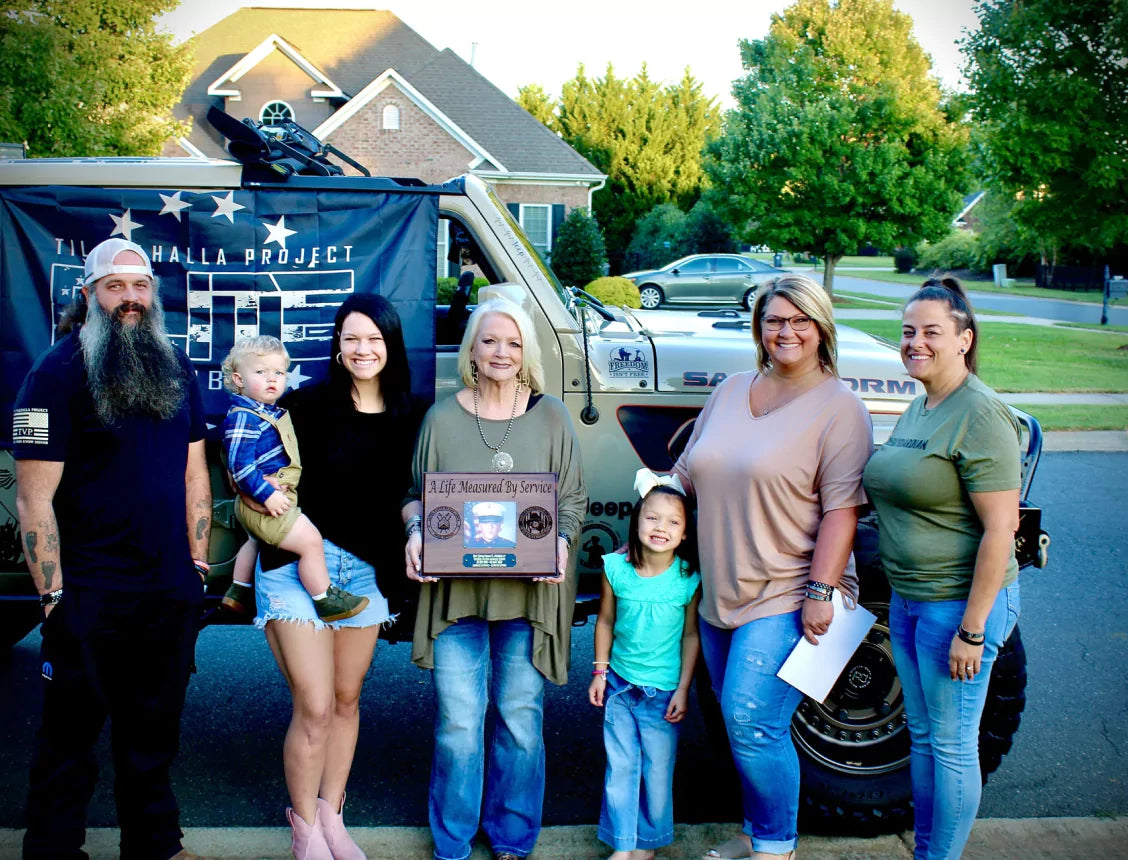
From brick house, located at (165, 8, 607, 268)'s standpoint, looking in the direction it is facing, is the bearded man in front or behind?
in front

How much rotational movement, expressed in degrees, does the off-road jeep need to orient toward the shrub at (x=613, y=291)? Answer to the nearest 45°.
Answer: approximately 135° to its left

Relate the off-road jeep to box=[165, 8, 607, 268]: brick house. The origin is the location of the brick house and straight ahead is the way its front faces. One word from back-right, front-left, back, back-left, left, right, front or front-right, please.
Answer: front

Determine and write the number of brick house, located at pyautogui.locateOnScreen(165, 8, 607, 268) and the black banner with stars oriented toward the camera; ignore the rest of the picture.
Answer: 2

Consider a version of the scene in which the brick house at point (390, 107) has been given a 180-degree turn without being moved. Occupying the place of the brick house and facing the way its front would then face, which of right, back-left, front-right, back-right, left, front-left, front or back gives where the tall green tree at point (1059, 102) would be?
back-right

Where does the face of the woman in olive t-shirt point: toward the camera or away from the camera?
toward the camera

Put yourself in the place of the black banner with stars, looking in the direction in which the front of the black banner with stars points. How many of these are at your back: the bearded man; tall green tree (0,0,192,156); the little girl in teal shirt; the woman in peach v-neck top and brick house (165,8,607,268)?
2

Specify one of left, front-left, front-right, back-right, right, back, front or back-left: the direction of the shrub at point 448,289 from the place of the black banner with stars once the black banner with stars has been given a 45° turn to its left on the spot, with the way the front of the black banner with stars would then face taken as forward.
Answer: left

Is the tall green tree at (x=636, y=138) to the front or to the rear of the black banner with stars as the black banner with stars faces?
to the rear

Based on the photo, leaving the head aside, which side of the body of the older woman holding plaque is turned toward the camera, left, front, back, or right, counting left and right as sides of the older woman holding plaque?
front

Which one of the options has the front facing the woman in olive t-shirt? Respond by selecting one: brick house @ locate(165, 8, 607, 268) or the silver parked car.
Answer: the brick house

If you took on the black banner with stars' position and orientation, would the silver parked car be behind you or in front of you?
behind

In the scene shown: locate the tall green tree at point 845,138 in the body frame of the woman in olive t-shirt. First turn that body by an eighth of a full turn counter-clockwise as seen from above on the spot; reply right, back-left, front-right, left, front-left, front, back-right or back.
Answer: back

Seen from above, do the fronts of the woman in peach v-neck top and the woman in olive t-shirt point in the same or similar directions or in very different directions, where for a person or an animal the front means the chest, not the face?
same or similar directions

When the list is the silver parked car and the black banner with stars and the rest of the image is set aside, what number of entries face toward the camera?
1
